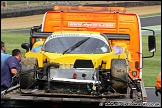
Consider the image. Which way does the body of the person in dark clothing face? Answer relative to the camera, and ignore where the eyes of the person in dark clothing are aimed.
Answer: to the viewer's right
